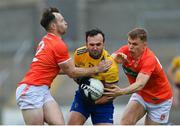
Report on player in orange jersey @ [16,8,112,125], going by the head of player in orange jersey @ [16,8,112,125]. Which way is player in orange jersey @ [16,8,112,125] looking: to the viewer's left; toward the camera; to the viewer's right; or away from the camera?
to the viewer's right

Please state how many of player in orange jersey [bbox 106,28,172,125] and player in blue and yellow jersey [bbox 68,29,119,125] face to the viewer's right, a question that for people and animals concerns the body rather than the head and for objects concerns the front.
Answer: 0

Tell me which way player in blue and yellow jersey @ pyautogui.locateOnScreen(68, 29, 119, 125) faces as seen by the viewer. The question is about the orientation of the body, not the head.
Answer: toward the camera

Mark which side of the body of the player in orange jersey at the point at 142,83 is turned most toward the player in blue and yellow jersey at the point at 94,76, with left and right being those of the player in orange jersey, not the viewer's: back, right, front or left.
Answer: front

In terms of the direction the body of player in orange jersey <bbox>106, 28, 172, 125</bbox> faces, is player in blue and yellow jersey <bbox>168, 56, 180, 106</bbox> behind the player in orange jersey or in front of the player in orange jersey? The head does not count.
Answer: behind

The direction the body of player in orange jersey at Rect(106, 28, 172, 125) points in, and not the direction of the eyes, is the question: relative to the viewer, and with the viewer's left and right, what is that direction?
facing the viewer and to the left of the viewer
